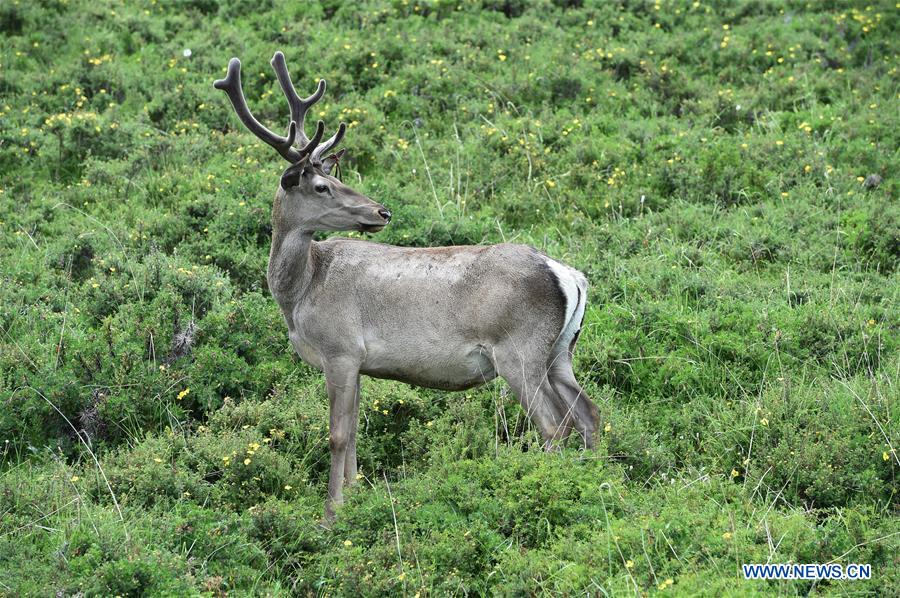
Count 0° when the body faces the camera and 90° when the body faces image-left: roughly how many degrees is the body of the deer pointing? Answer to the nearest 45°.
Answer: approximately 90°
